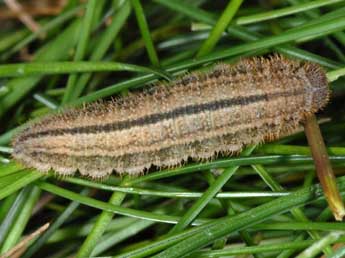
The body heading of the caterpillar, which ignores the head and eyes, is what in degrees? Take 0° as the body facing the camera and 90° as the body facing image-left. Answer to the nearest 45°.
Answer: approximately 270°
